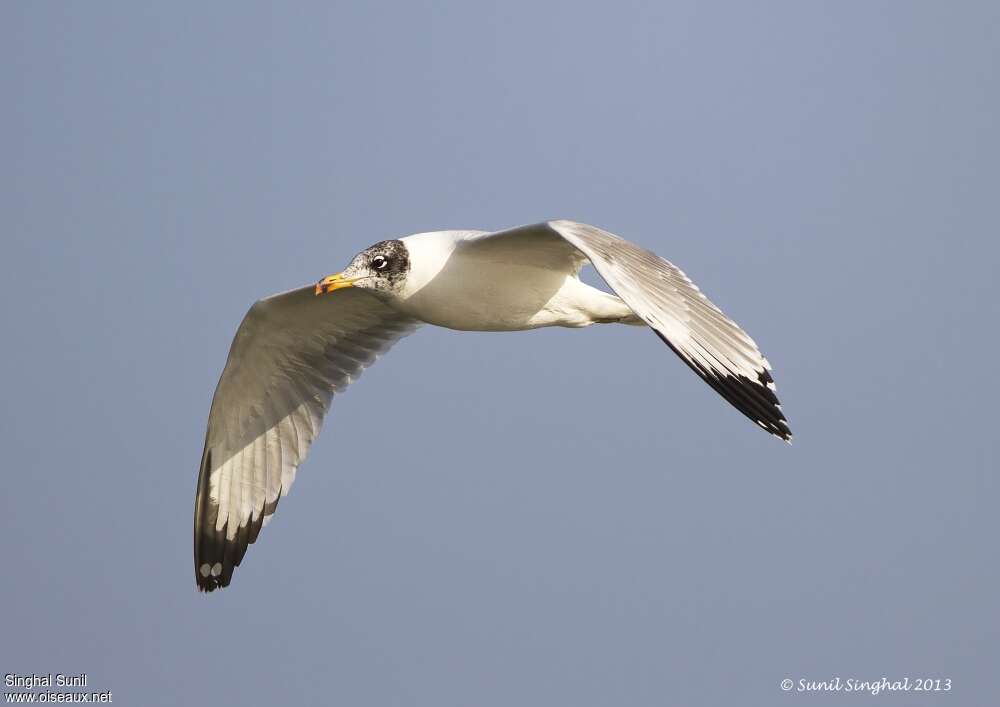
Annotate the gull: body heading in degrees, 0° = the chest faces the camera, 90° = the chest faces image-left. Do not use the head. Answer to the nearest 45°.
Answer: approximately 45°
